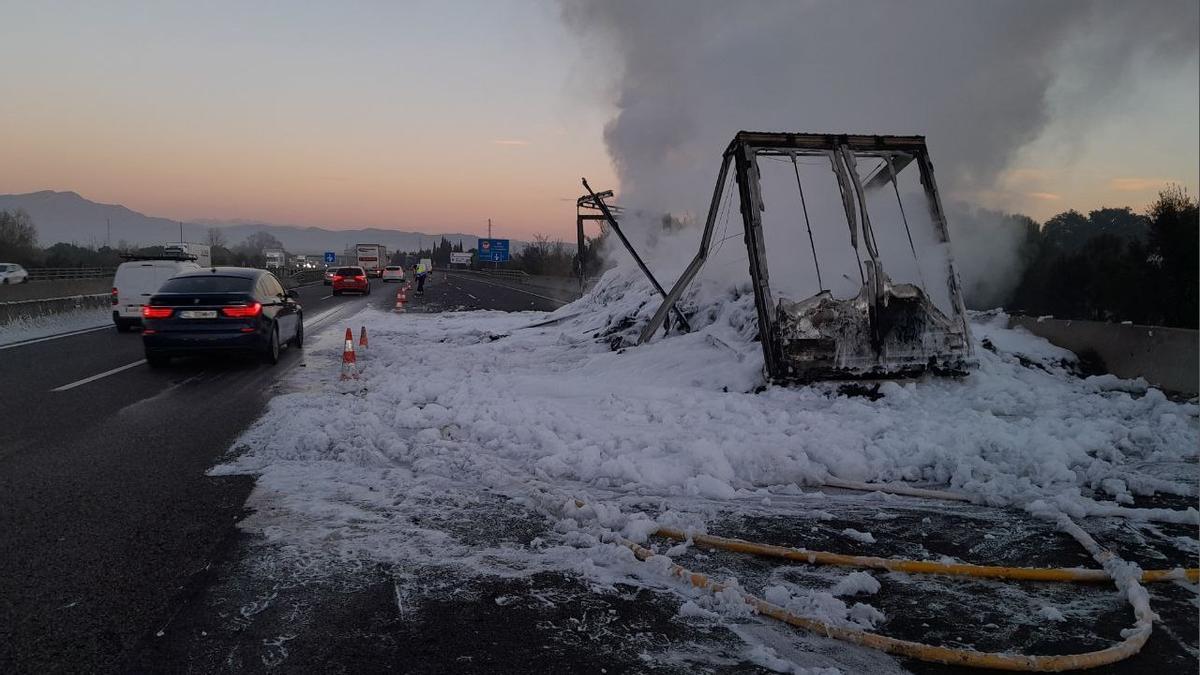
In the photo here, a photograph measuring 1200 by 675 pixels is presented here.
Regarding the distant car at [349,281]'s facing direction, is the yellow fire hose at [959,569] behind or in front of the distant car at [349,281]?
behind

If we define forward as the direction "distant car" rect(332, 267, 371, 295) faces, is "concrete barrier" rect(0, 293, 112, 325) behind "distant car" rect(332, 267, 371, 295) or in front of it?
behind

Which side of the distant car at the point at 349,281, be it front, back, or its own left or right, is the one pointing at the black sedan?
back

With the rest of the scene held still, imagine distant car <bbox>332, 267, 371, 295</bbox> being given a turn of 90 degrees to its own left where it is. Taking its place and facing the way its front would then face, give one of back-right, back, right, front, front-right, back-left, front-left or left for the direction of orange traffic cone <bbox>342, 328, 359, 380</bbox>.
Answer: left

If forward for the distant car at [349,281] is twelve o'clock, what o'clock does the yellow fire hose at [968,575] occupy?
The yellow fire hose is roughly at 6 o'clock from the distant car.

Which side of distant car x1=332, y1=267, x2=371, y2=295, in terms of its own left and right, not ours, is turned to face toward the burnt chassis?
back

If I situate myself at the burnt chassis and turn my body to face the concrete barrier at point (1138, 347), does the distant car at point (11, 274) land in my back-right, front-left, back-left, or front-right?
back-left

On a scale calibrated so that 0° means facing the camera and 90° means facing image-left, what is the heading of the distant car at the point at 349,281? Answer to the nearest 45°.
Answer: approximately 180°

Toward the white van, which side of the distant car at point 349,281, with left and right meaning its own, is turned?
back
